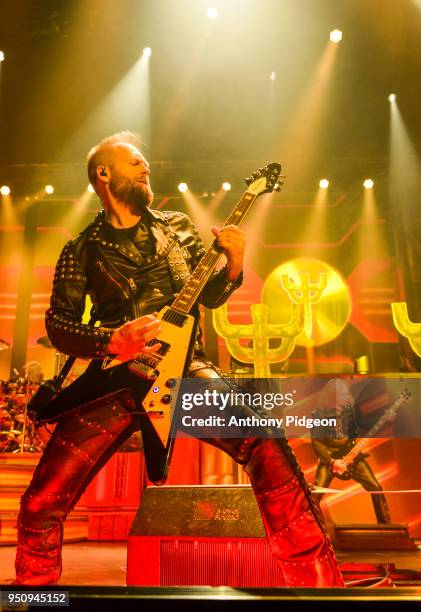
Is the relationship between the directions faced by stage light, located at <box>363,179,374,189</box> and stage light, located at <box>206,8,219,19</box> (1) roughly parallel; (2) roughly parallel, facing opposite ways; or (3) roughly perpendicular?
roughly parallel

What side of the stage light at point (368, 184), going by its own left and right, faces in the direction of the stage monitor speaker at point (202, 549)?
front

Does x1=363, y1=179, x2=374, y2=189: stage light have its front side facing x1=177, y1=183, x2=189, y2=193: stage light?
no

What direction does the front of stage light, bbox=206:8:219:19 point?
toward the camera

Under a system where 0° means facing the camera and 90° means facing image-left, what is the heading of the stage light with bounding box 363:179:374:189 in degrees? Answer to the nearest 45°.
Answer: approximately 0°

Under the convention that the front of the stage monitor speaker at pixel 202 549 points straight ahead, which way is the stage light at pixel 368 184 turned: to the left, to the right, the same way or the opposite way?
the opposite way

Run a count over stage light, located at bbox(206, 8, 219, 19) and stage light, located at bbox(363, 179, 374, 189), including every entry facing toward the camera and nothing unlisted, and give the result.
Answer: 2

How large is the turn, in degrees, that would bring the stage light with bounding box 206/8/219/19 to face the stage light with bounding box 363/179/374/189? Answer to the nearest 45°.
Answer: approximately 135° to its left

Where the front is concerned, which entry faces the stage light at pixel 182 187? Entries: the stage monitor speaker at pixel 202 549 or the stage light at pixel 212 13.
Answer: the stage monitor speaker

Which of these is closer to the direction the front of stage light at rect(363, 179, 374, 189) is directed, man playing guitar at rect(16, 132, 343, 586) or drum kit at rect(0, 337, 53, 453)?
the man playing guitar

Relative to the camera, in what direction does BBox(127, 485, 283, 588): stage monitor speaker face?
facing away from the viewer
